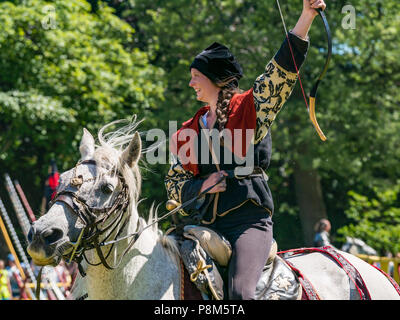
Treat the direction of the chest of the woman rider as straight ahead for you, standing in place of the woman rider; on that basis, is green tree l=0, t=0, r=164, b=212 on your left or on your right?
on your right

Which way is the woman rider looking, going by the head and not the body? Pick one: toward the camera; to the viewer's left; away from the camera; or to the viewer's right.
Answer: to the viewer's left

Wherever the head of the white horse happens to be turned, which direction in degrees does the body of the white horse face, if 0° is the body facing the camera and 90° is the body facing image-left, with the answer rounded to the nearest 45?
approximately 45°

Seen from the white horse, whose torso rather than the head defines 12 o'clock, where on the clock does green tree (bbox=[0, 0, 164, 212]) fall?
The green tree is roughly at 4 o'clock from the white horse.
